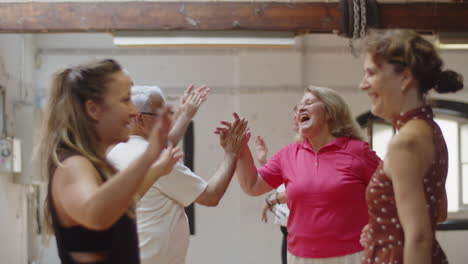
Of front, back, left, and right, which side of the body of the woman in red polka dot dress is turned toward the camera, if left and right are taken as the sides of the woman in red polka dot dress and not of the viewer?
left

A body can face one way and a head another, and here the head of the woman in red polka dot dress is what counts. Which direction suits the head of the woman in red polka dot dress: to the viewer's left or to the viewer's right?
to the viewer's left

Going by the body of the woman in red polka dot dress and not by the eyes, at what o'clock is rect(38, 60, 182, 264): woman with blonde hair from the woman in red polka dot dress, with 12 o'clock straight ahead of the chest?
The woman with blonde hair is roughly at 11 o'clock from the woman in red polka dot dress.

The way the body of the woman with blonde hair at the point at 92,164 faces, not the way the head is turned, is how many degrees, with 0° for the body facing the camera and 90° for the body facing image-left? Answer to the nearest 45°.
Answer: approximately 270°

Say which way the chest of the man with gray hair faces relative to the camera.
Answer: to the viewer's right

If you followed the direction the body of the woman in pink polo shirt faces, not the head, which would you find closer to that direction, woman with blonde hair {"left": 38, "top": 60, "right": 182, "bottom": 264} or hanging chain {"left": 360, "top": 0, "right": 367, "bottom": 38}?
the woman with blonde hair

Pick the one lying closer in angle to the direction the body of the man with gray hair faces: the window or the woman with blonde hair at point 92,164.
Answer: the window

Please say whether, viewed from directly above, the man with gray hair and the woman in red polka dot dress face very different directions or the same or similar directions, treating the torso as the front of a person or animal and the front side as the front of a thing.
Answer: very different directions
